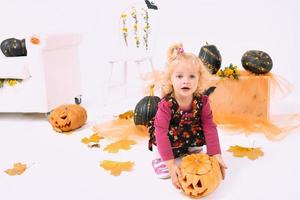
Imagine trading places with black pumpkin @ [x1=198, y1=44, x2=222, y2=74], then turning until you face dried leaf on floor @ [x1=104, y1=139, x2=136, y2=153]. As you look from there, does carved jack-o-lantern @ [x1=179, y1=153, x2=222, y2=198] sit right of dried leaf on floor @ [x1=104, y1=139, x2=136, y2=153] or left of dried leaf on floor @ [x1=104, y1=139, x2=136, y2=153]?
left

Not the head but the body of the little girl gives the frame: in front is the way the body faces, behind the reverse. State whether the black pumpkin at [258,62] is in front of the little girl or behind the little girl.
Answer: behind

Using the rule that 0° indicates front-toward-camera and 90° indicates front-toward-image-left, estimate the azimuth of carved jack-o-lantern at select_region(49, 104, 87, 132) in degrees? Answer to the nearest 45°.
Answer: approximately 45°

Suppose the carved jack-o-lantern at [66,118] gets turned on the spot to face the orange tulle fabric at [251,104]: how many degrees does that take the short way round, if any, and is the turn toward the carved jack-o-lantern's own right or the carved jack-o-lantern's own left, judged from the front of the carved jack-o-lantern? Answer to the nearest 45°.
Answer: approximately 135° to the carved jack-o-lantern's own left

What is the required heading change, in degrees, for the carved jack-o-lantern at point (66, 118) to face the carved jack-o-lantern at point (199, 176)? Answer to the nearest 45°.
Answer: approximately 90° to its left

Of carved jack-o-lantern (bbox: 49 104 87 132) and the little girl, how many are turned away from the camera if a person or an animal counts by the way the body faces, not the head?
0

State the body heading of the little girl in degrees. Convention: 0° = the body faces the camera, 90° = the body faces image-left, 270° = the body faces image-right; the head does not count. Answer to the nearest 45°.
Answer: approximately 0°

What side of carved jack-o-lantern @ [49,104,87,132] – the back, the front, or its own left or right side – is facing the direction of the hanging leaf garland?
back
